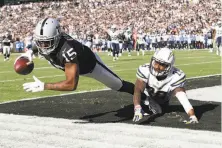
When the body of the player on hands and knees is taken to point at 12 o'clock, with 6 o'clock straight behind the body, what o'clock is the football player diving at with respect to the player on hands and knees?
The football player diving is roughly at 2 o'clock from the player on hands and knees.

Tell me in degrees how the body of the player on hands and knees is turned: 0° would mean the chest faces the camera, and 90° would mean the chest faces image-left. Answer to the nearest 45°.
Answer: approximately 0°

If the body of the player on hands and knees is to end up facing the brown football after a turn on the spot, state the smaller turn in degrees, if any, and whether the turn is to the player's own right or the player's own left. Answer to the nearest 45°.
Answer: approximately 90° to the player's own right
